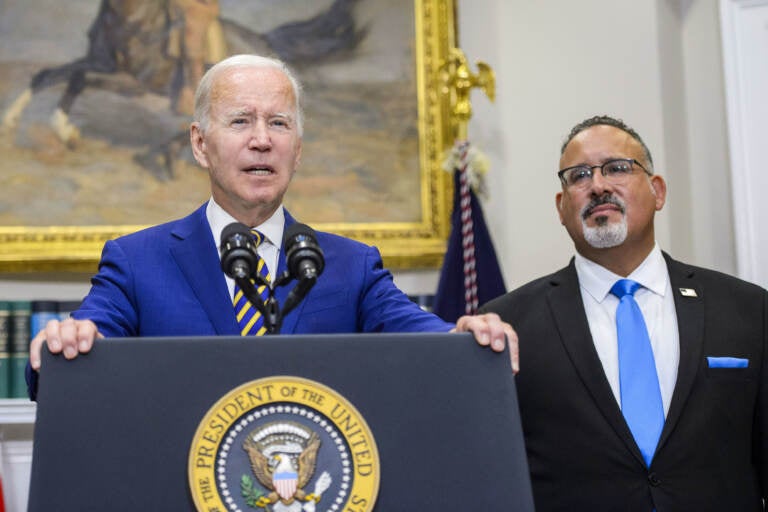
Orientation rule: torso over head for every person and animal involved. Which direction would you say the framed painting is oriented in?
toward the camera

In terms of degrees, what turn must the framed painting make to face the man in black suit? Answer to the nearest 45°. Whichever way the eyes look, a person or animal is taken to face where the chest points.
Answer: approximately 45° to its left

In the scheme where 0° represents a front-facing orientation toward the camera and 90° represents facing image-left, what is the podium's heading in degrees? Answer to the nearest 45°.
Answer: approximately 0°

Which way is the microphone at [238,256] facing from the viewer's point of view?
away from the camera

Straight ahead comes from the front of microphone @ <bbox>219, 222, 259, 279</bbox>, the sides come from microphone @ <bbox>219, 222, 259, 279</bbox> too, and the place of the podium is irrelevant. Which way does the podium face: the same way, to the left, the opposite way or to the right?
the opposite way

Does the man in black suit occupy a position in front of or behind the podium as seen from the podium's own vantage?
behind

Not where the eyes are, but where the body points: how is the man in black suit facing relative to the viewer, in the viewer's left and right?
facing the viewer

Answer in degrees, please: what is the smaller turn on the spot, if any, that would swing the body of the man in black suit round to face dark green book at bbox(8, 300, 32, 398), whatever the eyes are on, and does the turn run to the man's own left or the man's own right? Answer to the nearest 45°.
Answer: approximately 90° to the man's own right

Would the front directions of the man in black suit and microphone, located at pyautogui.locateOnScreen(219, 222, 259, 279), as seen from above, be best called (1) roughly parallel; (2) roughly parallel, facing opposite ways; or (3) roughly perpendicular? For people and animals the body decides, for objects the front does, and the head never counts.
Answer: roughly parallel, facing opposite ways
